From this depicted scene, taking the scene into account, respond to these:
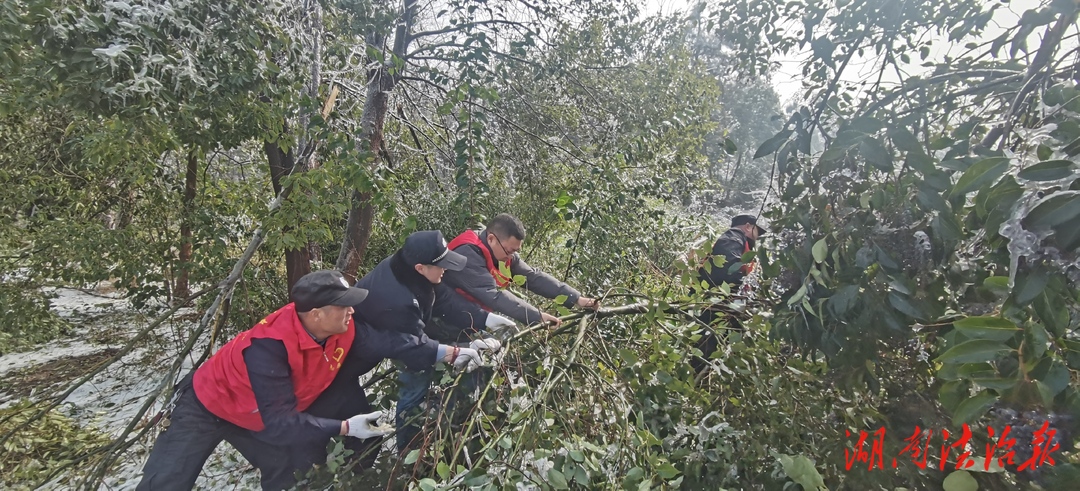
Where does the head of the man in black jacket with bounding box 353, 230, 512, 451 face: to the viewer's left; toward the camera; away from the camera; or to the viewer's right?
to the viewer's right

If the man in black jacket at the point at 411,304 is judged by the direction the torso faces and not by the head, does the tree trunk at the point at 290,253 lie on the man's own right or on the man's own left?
on the man's own left

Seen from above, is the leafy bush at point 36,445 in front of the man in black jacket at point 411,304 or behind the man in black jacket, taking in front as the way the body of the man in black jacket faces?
behind

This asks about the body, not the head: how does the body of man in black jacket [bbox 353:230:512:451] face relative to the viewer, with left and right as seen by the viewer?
facing to the right of the viewer

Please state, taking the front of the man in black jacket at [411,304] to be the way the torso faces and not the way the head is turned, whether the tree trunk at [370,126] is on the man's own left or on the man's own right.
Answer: on the man's own left

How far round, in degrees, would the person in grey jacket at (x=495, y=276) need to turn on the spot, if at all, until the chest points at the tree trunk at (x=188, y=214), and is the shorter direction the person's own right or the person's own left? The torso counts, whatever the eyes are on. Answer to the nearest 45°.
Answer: approximately 180°

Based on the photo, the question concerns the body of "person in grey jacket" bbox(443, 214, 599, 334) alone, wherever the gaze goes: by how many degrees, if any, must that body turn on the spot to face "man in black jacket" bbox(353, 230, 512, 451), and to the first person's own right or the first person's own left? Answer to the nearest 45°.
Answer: approximately 90° to the first person's own right

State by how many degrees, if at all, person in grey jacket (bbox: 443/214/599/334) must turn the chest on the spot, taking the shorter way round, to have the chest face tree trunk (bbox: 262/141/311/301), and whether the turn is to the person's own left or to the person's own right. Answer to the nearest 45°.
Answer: approximately 180°

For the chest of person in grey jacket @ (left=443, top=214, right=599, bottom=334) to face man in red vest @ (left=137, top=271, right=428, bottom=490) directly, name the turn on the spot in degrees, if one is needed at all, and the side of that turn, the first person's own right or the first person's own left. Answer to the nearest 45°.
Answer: approximately 90° to the first person's own right

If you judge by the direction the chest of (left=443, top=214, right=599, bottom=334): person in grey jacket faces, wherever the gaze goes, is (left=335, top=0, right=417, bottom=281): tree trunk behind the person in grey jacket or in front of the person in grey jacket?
behind

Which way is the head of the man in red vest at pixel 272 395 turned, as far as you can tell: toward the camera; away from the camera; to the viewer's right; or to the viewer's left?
to the viewer's right

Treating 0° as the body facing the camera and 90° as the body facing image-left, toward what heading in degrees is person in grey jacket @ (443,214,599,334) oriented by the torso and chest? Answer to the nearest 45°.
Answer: approximately 315°
